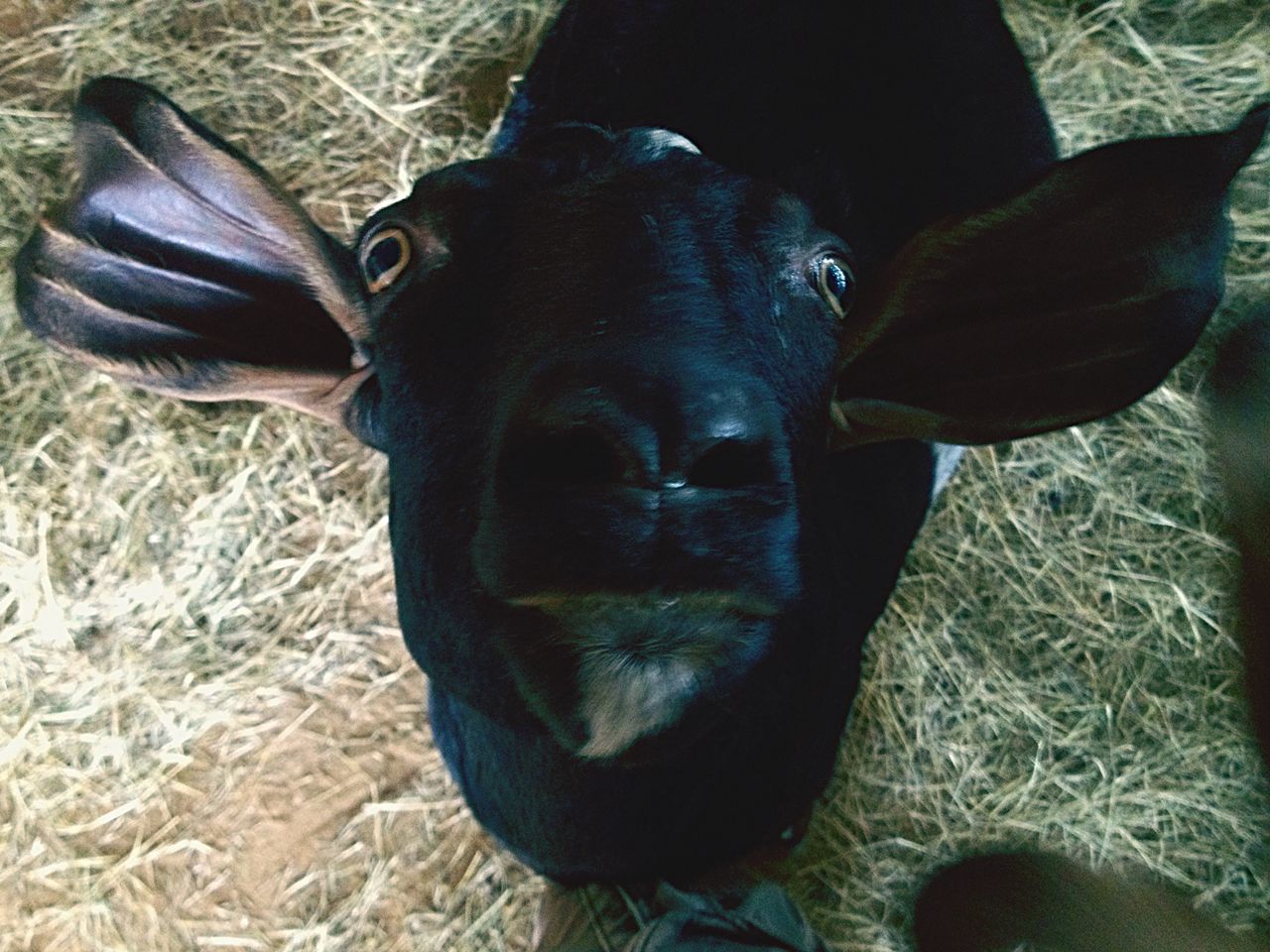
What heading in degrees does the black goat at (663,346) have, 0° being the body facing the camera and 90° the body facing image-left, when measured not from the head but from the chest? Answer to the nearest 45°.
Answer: approximately 0°
